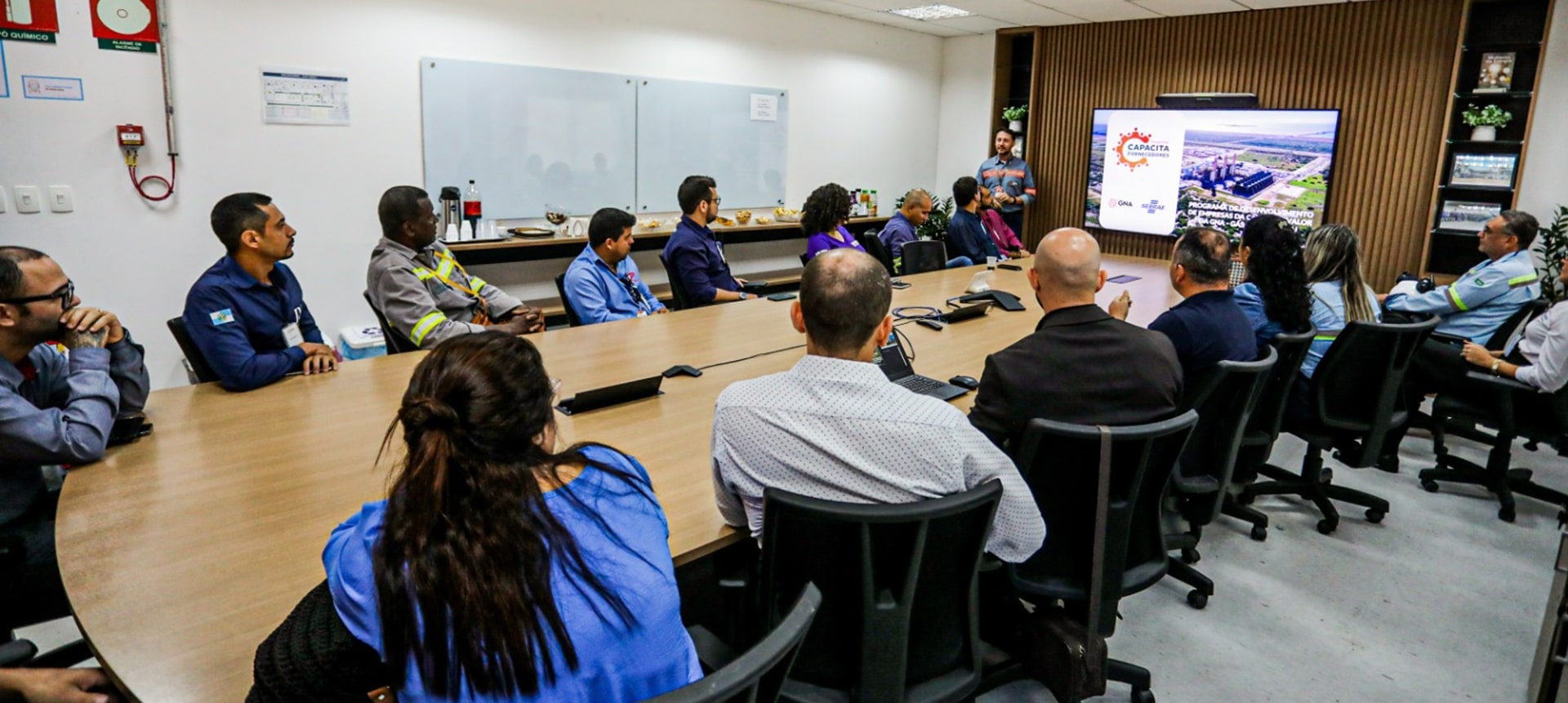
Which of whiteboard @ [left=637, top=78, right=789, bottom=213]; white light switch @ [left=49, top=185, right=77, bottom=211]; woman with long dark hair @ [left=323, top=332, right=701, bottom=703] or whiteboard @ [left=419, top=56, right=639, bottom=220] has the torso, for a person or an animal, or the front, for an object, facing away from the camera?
the woman with long dark hair

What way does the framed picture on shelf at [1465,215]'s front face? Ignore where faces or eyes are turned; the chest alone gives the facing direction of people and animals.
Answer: toward the camera

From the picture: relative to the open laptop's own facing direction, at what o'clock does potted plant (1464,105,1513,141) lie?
The potted plant is roughly at 9 o'clock from the open laptop.

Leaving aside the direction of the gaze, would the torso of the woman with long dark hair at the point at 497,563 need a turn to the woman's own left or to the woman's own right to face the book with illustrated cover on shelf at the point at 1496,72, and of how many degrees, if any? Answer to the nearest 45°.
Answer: approximately 45° to the woman's own right

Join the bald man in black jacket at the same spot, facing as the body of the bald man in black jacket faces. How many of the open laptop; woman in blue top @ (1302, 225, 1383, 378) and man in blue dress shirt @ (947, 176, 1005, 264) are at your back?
0

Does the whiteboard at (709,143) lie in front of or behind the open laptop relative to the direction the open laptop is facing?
behind

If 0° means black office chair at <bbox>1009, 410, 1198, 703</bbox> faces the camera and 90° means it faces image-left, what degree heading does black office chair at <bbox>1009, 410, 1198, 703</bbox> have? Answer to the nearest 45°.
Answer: approximately 180°

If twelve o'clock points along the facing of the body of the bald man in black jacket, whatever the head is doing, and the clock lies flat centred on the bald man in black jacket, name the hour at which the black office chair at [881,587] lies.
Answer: The black office chair is roughly at 7 o'clock from the bald man in black jacket.

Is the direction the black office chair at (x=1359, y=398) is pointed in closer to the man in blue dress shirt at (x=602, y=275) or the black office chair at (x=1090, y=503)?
the man in blue dress shirt

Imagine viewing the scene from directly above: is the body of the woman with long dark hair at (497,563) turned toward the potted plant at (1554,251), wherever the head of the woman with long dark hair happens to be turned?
no

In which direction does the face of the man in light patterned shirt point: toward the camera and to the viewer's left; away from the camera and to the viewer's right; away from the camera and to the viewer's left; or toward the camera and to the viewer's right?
away from the camera and to the viewer's right

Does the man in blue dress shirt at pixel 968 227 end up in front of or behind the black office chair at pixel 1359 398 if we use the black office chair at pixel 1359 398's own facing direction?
in front

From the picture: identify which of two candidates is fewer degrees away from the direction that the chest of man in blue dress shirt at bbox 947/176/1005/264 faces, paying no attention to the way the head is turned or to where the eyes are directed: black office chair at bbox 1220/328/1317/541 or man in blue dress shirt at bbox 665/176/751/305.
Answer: the black office chair

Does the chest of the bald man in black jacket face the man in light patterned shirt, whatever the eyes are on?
no

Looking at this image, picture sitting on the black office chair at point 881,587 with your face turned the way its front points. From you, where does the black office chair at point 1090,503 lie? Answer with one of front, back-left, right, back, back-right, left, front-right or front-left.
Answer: front-right

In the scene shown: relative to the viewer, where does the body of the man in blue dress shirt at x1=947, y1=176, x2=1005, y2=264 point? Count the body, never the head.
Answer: to the viewer's right

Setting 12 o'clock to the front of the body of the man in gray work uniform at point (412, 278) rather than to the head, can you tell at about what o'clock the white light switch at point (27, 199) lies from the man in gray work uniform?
The white light switch is roughly at 6 o'clock from the man in gray work uniform.

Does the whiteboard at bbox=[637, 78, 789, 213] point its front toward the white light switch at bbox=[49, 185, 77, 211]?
no
